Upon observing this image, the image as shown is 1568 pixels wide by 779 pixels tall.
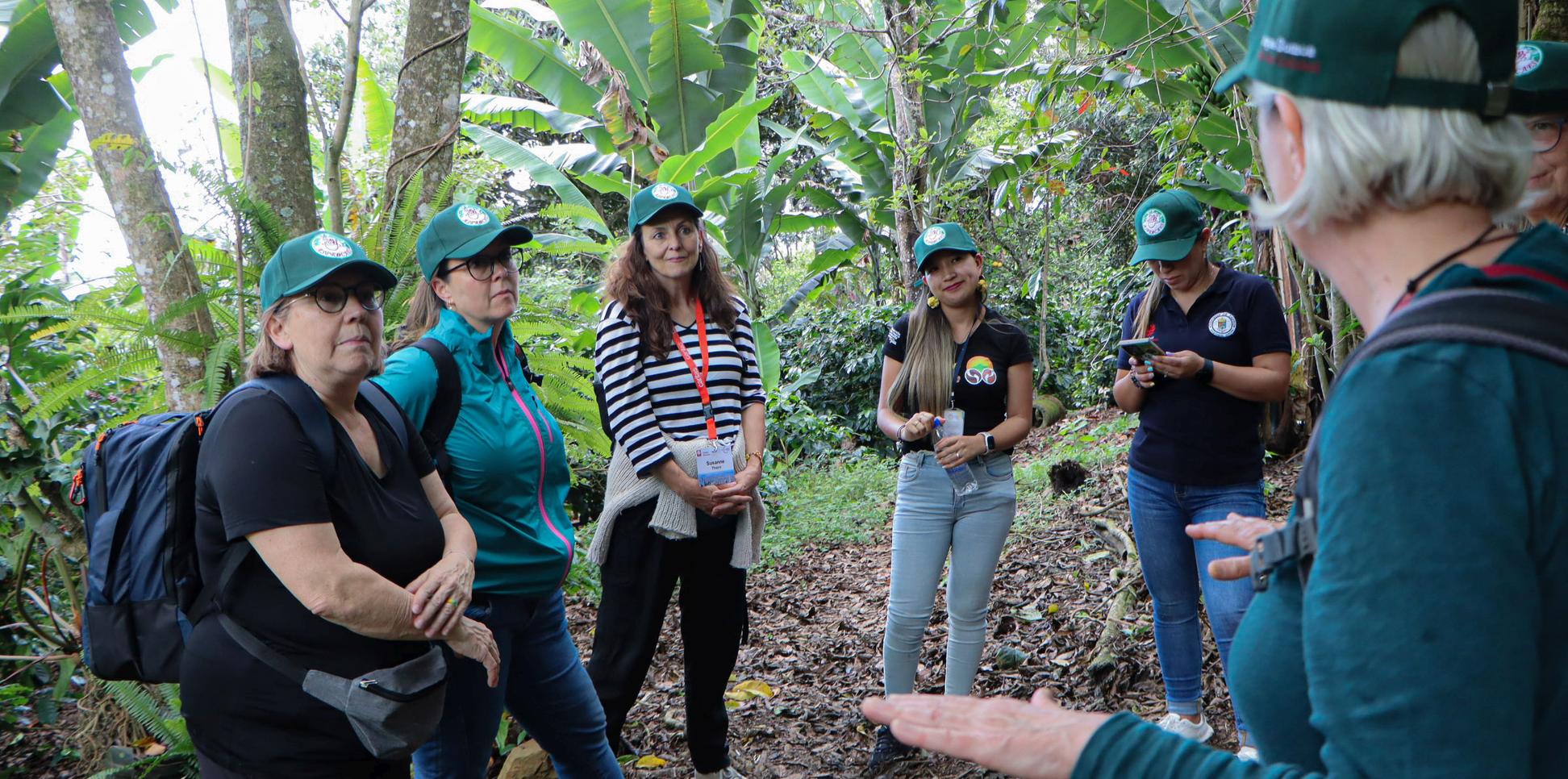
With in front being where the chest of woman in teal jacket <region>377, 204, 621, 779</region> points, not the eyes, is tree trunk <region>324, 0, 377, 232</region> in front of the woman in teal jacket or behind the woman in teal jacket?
behind

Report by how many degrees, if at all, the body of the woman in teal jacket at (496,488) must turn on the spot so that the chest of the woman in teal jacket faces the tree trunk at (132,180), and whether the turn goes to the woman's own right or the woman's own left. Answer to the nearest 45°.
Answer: approximately 180°

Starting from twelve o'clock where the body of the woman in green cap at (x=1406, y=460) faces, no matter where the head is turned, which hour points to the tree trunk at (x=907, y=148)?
The tree trunk is roughly at 1 o'clock from the woman in green cap.

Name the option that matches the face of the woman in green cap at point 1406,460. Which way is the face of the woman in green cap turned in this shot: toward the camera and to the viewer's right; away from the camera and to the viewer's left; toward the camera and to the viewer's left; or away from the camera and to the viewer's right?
away from the camera and to the viewer's left

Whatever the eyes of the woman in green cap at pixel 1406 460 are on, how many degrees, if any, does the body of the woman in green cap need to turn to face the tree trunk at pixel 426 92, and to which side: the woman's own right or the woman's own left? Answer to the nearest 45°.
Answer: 0° — they already face it

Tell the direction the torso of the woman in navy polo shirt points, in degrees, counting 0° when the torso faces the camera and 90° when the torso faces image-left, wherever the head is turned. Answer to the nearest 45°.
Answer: approximately 45°

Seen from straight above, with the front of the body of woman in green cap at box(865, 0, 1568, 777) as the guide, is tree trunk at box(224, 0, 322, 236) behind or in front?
in front

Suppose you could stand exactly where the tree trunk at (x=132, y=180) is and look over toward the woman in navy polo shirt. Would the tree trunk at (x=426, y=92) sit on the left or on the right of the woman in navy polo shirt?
left

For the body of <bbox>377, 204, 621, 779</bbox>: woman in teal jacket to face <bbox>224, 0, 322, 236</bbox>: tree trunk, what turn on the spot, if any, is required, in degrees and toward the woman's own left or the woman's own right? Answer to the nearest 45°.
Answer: approximately 180°

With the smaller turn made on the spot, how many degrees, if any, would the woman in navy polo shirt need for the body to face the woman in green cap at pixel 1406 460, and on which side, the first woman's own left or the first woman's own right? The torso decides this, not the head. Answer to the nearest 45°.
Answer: approximately 45° to the first woman's own left

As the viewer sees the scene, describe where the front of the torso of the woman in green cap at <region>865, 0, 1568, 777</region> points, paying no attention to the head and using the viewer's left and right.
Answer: facing away from the viewer and to the left of the viewer

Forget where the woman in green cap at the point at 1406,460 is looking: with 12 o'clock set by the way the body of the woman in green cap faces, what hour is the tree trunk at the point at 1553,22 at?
The tree trunk is roughly at 2 o'clock from the woman in green cap.

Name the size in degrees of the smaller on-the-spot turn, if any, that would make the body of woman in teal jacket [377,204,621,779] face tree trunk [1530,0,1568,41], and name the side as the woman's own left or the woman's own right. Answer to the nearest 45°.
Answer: approximately 45° to the woman's own left
